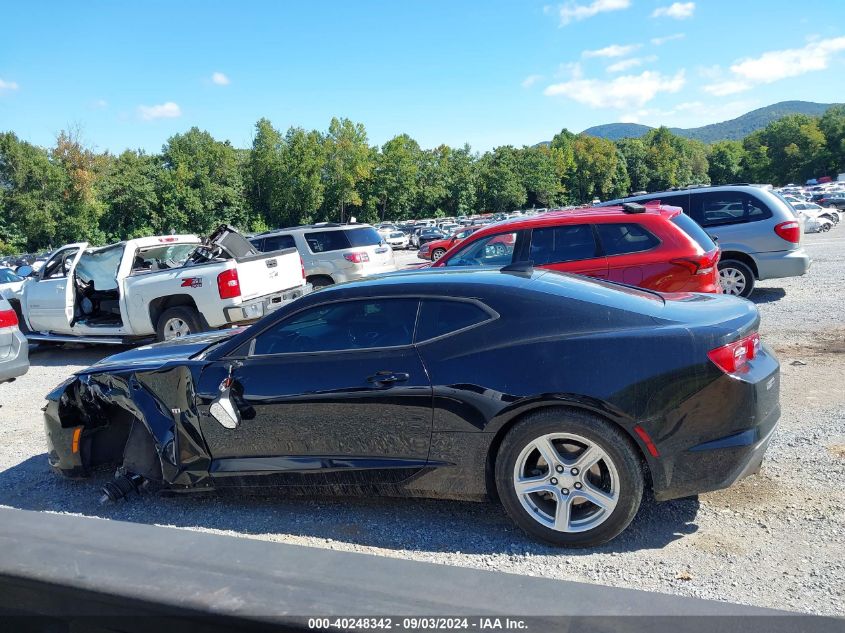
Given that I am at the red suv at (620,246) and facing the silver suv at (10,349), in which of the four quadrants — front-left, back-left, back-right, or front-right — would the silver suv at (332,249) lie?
front-right

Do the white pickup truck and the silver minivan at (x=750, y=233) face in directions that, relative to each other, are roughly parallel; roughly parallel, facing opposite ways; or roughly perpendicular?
roughly parallel

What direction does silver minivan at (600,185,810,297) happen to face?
to the viewer's left

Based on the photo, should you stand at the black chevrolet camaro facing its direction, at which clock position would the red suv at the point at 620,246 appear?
The red suv is roughly at 4 o'clock from the black chevrolet camaro.

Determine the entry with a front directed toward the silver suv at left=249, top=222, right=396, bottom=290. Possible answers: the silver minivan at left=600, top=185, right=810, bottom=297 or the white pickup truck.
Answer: the silver minivan at left=600, top=185, right=810, bottom=297

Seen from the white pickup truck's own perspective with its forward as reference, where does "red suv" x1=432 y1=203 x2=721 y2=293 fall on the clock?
The red suv is roughly at 6 o'clock from the white pickup truck.

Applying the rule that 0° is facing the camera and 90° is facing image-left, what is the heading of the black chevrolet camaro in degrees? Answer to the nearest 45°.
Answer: approximately 90°

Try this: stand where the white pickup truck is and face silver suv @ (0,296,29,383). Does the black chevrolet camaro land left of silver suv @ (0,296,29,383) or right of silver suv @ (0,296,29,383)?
left

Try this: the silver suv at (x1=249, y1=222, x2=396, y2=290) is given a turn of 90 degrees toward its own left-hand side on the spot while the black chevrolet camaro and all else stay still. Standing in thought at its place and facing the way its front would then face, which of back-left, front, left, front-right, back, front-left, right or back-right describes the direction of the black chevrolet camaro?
front-left

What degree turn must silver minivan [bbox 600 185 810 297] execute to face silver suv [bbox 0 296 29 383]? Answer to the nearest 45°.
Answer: approximately 45° to its left

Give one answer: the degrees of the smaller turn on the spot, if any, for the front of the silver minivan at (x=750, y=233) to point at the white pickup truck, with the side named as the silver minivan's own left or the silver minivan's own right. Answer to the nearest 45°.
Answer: approximately 45° to the silver minivan's own left

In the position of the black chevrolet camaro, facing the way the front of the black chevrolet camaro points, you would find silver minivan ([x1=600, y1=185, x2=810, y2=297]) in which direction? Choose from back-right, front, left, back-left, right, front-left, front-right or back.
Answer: back-right

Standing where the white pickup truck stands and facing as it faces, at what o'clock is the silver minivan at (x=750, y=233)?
The silver minivan is roughly at 5 o'clock from the white pickup truck.

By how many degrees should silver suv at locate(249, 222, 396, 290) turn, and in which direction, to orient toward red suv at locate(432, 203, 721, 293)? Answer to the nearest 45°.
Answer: approximately 180°

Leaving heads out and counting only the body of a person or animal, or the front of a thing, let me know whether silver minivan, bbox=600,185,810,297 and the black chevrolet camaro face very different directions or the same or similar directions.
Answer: same or similar directions

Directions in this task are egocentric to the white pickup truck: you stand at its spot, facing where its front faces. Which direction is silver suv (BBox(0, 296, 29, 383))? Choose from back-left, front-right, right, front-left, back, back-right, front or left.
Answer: left

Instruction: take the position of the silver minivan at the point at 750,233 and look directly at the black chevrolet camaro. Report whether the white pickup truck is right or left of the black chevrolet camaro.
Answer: right

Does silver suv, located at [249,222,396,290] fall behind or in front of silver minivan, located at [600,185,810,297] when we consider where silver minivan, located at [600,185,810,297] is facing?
in front
